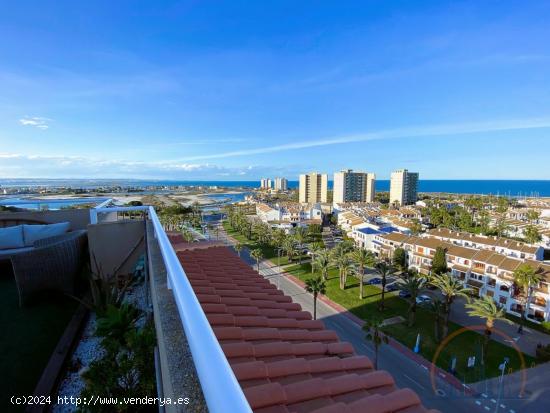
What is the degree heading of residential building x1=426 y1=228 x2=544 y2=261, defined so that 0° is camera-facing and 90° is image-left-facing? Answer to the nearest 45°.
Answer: approximately 45°

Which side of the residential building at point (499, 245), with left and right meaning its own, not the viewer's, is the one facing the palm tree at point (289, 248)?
front

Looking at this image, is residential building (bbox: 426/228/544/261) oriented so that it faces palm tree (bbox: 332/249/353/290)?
yes

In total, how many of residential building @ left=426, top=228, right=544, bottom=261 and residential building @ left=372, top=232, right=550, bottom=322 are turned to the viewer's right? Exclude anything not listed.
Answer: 0

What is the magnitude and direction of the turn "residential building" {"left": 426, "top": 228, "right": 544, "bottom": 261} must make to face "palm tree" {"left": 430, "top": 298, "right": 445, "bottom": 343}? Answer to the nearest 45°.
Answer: approximately 45° to its left

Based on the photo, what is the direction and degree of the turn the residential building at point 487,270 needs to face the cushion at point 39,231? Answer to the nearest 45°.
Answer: approximately 45° to its left

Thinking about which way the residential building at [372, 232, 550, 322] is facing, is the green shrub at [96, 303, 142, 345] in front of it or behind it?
in front

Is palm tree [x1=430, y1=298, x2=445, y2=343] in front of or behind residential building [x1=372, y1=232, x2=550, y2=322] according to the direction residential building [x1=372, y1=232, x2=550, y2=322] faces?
in front

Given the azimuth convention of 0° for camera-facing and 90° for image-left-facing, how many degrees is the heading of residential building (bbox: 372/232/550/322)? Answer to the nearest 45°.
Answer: approximately 45°

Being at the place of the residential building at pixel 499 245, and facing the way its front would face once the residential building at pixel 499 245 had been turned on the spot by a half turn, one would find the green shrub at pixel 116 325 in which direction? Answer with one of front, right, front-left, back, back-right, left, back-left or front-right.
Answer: back-right

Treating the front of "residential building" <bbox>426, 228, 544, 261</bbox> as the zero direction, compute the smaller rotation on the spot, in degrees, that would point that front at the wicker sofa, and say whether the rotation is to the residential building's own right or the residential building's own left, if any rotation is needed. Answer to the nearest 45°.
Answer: approximately 45° to the residential building's own left

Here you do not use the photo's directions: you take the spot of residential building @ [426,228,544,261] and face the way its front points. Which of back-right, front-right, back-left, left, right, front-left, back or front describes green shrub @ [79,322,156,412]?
front-left

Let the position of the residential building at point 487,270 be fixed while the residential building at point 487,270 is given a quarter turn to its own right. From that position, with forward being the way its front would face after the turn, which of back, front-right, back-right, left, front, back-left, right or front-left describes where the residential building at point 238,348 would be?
back-left
